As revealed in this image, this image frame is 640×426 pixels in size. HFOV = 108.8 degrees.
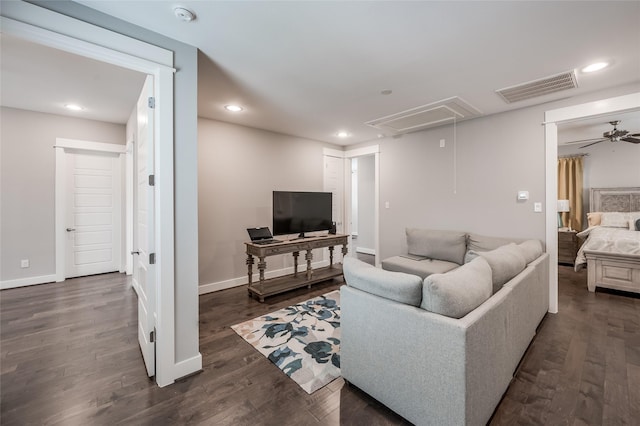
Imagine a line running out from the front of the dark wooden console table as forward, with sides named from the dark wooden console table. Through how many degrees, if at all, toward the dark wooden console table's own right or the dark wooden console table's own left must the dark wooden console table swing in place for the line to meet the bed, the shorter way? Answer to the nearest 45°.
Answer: approximately 45° to the dark wooden console table's own left

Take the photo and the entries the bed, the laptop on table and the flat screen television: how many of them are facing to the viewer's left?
0

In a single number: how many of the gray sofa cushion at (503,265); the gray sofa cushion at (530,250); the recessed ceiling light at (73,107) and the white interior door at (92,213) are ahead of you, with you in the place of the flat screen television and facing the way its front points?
2

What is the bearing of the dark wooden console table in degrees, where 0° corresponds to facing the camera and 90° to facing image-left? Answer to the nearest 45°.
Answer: approximately 315°

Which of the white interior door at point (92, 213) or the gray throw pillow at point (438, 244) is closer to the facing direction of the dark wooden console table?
the gray throw pillow

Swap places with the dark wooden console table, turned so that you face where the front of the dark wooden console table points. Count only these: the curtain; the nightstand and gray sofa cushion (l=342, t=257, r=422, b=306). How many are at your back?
0

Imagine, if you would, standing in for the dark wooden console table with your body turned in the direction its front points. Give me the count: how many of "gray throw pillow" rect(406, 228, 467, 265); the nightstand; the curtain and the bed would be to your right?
0

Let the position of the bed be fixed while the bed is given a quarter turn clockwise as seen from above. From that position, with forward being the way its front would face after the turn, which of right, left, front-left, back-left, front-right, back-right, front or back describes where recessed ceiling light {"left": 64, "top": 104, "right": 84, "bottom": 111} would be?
front-left

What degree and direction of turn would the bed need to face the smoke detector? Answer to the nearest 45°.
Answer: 0° — it already faces it

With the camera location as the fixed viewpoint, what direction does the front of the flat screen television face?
facing the viewer and to the right of the viewer

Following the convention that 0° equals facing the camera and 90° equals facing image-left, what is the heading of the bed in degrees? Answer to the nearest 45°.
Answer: approximately 0°

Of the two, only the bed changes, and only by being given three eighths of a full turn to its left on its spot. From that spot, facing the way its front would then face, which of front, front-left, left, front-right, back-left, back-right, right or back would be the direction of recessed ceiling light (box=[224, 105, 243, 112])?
back

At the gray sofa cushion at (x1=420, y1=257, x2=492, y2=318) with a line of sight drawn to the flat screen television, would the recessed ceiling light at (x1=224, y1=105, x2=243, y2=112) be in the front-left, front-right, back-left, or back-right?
front-left

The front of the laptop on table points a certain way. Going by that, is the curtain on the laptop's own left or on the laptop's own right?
on the laptop's own left

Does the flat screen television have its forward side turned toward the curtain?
no

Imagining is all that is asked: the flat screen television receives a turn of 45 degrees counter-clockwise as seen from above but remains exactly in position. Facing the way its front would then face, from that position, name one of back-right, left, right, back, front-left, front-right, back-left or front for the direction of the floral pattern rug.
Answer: right
